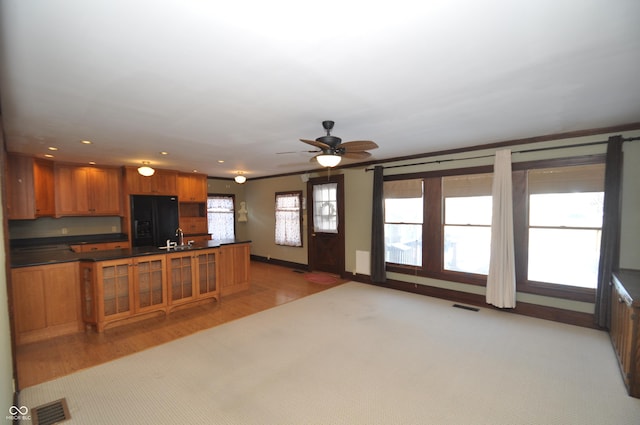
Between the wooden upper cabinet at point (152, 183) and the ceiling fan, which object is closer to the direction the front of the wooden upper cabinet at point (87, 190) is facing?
the ceiling fan

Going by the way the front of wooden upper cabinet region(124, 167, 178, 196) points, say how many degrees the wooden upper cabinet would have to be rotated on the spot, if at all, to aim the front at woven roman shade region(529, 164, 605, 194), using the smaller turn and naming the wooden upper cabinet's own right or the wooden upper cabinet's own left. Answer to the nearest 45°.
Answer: approximately 45° to the wooden upper cabinet's own left

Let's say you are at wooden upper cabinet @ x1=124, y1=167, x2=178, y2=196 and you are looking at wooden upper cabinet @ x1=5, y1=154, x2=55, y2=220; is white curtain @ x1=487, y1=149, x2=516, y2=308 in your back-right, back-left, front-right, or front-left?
back-left

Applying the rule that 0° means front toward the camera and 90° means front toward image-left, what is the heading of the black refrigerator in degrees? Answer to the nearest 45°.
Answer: approximately 0°

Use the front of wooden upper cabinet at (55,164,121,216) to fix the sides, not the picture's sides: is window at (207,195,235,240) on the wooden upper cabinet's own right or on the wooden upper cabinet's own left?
on the wooden upper cabinet's own left

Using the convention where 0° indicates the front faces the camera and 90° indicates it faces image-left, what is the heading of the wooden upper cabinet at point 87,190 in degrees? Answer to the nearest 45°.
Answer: approximately 0°

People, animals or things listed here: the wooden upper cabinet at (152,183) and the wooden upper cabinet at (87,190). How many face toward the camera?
2

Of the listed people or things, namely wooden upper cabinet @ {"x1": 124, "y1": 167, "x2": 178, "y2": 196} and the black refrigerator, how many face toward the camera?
2
